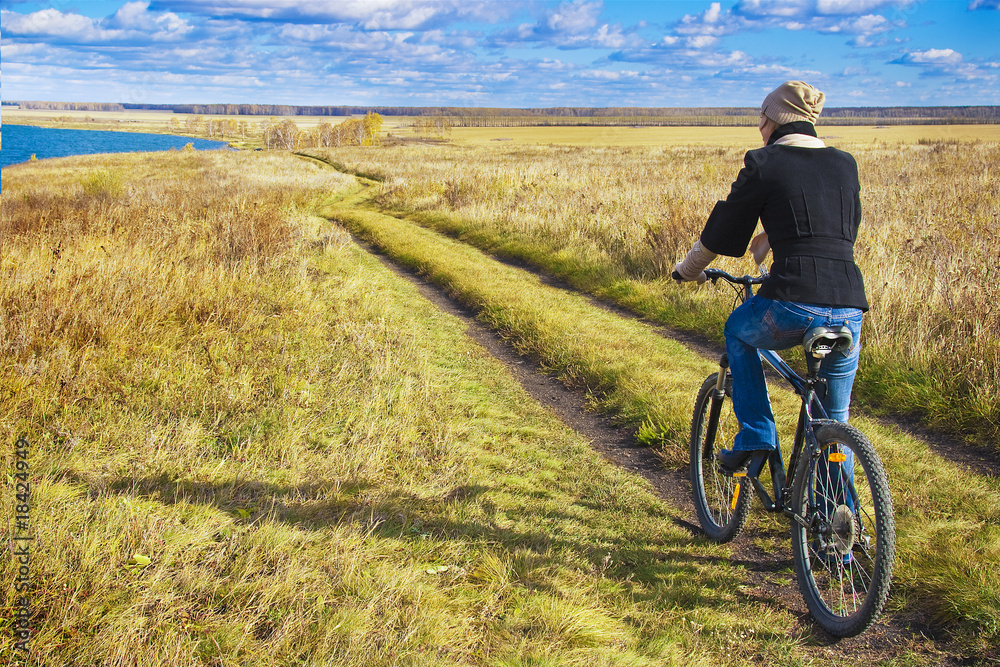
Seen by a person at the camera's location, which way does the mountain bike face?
facing away from the viewer and to the left of the viewer

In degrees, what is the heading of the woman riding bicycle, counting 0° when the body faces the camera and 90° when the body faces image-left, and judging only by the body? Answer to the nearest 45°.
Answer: approximately 135°
